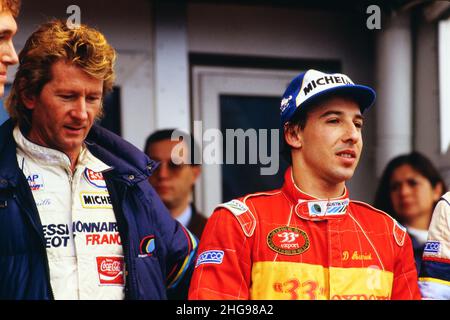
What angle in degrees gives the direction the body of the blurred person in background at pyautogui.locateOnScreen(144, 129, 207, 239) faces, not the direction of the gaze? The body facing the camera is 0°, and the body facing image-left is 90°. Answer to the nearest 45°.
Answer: approximately 45°

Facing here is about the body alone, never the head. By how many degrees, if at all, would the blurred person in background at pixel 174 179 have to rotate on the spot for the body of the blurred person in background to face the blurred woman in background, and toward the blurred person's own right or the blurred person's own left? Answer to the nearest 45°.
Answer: approximately 135° to the blurred person's own left

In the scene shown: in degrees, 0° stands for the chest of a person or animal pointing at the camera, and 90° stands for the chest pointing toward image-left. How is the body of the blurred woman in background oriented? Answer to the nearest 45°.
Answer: approximately 45°

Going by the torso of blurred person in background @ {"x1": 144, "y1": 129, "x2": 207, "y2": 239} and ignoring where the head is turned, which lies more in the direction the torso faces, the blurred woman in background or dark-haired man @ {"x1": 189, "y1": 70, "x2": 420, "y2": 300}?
the dark-haired man

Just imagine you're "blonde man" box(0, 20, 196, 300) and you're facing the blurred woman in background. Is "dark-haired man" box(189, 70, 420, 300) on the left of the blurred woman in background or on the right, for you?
right

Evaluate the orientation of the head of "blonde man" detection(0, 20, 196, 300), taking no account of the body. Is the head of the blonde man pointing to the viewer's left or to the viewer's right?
to the viewer's right
